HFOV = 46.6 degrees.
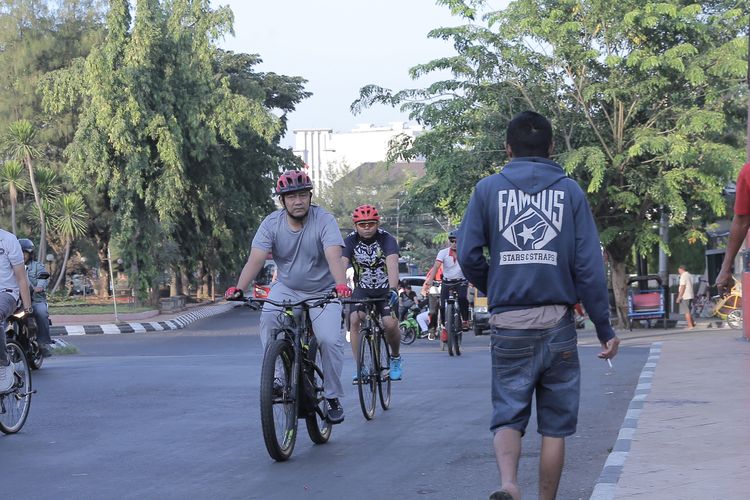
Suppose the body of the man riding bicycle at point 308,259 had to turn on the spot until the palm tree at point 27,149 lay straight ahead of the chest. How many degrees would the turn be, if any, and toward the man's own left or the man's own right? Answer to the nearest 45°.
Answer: approximately 180°

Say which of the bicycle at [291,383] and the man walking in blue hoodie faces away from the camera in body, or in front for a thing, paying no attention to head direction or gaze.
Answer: the man walking in blue hoodie

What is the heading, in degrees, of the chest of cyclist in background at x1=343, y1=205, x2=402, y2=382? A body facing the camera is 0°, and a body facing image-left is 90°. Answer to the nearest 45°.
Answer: approximately 0°

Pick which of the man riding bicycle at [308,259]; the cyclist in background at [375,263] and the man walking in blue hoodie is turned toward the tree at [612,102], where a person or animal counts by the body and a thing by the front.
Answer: the man walking in blue hoodie

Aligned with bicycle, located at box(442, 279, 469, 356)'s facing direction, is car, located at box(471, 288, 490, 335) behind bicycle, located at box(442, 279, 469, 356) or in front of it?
behind

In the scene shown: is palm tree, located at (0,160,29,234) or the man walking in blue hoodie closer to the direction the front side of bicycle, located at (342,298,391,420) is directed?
the man walking in blue hoodie

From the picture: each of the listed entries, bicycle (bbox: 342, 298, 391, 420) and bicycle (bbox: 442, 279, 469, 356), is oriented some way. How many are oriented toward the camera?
2

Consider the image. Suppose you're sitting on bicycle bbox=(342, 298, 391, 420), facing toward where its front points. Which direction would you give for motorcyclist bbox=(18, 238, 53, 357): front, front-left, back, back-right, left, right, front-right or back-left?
back-right

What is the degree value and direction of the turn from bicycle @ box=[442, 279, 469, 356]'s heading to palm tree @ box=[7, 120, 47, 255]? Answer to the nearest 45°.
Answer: approximately 135° to its right

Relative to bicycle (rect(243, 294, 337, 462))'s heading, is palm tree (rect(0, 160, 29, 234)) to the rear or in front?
to the rear
